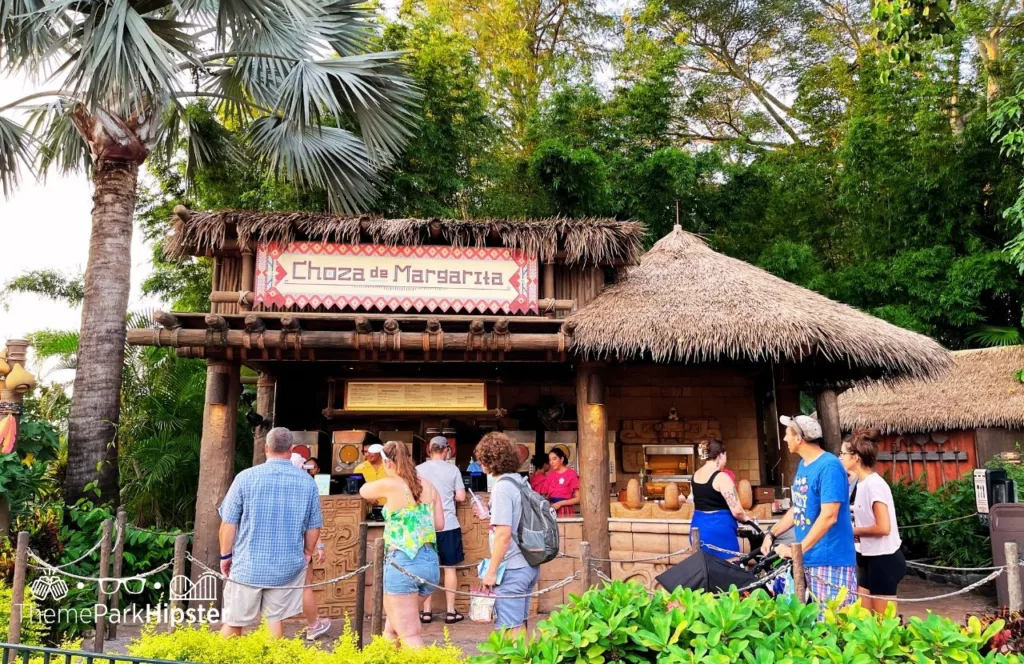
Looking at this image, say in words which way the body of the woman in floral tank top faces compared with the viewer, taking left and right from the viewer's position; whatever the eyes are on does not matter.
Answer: facing away from the viewer and to the left of the viewer

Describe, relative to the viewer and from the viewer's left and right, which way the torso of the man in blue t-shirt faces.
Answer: facing to the left of the viewer

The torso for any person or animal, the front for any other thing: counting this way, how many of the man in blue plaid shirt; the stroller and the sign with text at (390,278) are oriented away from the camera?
1

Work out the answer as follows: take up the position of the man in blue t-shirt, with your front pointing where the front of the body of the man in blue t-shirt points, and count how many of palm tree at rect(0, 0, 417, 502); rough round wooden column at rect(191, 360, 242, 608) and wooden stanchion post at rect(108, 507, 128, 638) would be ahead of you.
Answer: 3

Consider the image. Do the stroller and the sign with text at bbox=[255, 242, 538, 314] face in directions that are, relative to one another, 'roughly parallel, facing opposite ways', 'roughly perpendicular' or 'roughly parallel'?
roughly perpendicular

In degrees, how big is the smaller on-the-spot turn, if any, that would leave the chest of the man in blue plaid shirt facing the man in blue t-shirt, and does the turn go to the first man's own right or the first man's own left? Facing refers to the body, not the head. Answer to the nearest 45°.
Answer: approximately 90° to the first man's own right

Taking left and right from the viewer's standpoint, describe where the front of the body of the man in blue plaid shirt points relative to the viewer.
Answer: facing away from the viewer

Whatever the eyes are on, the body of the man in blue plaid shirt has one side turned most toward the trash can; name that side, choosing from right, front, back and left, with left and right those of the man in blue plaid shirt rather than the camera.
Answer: right

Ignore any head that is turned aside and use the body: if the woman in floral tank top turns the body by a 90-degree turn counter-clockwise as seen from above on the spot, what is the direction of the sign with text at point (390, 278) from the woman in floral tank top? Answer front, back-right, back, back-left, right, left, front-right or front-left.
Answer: back-right

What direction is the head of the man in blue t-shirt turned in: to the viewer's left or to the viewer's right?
to the viewer's left

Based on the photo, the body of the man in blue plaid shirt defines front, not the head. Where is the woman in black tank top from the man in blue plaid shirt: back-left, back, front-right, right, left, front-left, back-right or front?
right

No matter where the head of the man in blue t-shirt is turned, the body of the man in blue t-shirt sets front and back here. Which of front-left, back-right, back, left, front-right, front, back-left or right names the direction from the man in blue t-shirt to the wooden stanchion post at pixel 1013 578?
back

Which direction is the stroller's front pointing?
to the viewer's left

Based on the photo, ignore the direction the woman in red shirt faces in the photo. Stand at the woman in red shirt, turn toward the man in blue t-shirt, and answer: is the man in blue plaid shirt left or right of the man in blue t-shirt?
right

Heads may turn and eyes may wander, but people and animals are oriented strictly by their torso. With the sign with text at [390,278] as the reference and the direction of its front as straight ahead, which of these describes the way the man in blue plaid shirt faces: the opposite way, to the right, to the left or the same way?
the opposite way

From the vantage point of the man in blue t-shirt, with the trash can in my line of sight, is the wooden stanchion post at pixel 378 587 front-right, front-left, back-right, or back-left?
back-left

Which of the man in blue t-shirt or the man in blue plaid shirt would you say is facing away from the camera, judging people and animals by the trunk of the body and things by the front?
the man in blue plaid shirt

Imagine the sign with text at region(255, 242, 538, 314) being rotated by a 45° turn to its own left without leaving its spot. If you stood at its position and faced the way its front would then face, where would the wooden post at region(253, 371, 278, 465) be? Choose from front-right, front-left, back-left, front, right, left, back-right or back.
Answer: back
